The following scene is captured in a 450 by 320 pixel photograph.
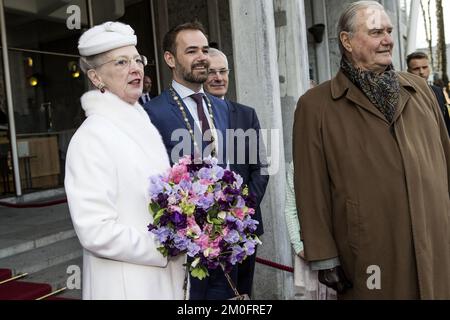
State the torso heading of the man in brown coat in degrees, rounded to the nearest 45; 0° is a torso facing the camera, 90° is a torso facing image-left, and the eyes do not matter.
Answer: approximately 315°

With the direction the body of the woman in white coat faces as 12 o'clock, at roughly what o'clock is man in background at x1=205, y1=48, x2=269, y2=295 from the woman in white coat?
The man in background is roughly at 9 o'clock from the woman in white coat.

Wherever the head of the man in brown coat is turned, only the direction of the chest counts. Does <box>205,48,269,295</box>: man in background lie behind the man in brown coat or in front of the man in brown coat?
behind

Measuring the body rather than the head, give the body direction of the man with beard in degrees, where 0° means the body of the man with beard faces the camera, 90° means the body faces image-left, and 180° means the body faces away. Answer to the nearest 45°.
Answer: approximately 315°

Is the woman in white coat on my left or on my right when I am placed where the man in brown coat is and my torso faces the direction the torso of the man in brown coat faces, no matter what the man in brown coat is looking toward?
on my right

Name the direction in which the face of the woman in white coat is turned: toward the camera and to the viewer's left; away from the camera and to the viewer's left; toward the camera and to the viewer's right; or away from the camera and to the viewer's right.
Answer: toward the camera and to the viewer's right

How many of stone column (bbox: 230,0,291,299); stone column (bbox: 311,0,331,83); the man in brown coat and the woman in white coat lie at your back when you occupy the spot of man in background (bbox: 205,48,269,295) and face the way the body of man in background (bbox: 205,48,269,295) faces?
2
